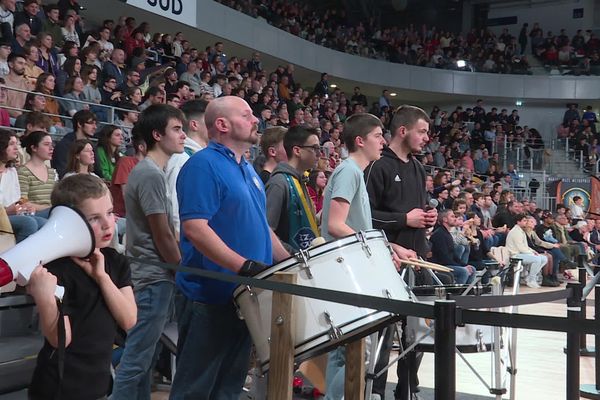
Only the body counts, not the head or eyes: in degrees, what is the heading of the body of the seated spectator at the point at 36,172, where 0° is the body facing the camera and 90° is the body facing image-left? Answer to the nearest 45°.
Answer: approximately 315°

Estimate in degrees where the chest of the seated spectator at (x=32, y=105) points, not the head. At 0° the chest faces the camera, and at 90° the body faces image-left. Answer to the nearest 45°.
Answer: approximately 315°

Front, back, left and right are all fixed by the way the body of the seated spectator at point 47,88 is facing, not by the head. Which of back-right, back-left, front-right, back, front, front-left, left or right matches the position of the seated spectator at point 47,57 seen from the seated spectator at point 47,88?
back-left

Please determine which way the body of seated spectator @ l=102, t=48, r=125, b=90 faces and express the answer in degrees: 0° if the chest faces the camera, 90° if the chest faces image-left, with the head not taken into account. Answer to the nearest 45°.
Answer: approximately 315°

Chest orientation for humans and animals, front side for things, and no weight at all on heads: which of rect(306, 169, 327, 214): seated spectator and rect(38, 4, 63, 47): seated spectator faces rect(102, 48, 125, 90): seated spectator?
rect(38, 4, 63, 47): seated spectator

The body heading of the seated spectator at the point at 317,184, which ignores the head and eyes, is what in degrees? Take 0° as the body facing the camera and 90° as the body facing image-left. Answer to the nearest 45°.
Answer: approximately 315°

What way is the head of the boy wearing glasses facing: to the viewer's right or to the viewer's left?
to the viewer's right

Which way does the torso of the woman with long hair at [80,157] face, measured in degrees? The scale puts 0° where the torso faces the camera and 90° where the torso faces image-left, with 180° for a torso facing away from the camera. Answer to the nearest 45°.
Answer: approximately 315°

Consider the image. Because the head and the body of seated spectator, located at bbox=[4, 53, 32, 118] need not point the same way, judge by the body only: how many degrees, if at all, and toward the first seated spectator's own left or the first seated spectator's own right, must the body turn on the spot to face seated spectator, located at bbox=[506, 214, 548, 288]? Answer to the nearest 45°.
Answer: approximately 45° to the first seated spectator's own left
